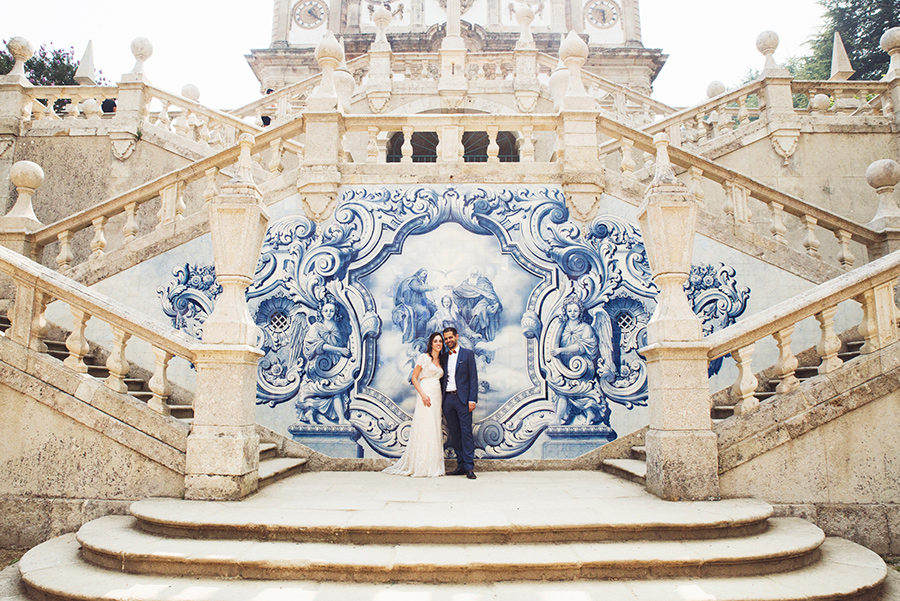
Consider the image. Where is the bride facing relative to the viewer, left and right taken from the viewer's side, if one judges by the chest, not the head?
facing the viewer and to the right of the viewer

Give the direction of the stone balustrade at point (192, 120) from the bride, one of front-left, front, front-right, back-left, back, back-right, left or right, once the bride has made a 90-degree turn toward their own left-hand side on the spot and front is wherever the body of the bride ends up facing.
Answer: left

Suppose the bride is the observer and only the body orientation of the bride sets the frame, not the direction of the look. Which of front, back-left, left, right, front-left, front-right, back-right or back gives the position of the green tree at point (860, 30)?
left

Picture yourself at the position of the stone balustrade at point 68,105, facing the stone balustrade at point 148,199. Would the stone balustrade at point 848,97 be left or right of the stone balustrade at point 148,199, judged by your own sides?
left

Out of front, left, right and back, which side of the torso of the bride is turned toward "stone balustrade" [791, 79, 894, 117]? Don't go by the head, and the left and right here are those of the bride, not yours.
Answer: left

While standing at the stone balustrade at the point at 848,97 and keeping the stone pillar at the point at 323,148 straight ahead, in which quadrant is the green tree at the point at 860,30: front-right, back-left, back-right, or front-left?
back-right

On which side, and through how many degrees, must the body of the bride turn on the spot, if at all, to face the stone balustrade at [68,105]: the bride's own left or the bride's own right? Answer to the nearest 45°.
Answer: approximately 180°
